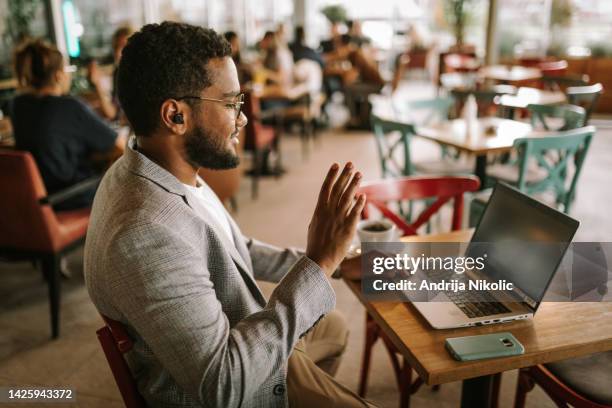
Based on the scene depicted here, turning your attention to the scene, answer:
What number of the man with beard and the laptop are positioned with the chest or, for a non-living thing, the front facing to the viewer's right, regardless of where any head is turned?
1

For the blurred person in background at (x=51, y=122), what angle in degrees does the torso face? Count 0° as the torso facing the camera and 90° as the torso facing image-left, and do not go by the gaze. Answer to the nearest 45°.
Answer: approximately 225°

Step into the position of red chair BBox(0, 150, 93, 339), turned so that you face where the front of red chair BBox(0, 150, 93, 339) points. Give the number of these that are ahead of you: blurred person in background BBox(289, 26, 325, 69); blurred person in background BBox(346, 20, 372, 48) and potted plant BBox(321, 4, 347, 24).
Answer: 3

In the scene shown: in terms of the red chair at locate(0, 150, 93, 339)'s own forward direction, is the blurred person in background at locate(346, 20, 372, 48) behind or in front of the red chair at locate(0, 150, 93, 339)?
in front

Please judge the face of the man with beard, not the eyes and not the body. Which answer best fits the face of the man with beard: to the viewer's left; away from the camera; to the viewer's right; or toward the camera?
to the viewer's right

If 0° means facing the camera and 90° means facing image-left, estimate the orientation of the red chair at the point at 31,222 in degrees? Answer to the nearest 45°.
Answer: approximately 225°

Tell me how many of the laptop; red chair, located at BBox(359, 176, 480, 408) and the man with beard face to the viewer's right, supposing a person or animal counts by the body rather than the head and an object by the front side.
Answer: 1

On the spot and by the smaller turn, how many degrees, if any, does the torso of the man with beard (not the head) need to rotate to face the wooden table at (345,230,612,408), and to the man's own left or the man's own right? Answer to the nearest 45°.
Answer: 0° — they already face it

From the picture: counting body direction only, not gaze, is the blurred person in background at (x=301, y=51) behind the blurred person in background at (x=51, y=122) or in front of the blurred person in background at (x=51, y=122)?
in front

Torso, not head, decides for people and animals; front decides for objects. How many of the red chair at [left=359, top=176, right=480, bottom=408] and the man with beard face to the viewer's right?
1

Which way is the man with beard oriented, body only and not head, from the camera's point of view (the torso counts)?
to the viewer's right

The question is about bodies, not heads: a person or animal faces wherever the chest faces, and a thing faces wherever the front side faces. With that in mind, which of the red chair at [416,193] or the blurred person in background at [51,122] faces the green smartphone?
the red chair

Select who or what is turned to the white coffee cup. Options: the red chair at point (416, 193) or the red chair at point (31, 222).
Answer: the red chair at point (416, 193)

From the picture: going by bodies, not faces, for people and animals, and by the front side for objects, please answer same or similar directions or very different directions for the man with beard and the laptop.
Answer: very different directions
